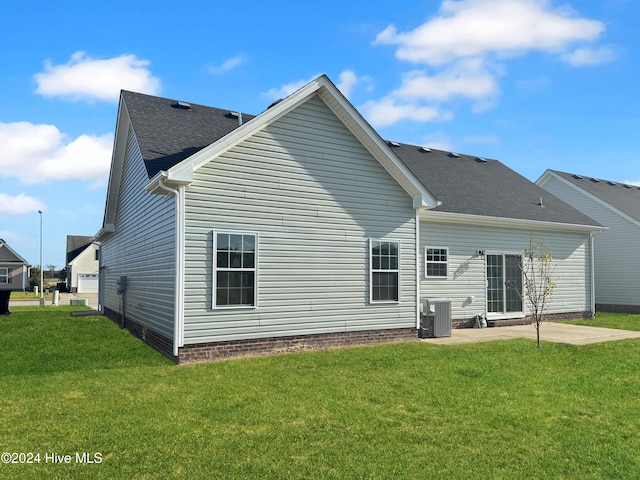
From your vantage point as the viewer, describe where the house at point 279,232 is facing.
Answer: facing away from the viewer and to the left of the viewer

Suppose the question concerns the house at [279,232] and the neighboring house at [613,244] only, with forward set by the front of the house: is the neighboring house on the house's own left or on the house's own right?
on the house's own right
